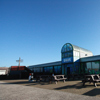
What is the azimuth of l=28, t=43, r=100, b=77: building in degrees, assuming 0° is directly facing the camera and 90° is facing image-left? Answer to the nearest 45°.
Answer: approximately 45°
